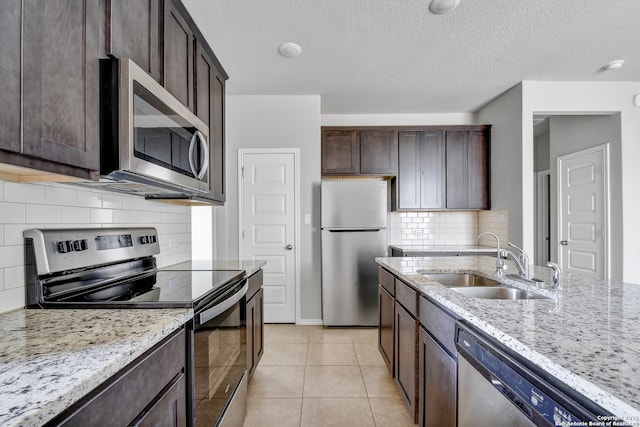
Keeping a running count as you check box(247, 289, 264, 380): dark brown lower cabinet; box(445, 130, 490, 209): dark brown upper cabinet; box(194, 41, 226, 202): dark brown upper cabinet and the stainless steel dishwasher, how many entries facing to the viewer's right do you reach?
2

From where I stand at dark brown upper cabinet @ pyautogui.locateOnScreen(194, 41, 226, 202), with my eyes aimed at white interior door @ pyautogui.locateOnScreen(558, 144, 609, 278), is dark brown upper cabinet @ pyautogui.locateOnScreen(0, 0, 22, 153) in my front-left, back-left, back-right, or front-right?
back-right

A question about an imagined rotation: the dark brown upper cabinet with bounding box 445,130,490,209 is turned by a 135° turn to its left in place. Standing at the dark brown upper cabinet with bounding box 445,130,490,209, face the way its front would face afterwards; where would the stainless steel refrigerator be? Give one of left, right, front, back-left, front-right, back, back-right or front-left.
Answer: back

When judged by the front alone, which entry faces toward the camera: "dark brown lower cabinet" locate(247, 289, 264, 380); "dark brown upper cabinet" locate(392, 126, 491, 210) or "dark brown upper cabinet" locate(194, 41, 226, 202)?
"dark brown upper cabinet" locate(392, 126, 491, 210)

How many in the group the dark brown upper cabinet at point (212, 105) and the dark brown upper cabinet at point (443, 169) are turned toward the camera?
1

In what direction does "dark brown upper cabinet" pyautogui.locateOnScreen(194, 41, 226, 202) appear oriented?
to the viewer's right

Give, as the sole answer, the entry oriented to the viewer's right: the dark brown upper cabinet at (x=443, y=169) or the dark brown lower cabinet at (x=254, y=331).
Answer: the dark brown lower cabinet

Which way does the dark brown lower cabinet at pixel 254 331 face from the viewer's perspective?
to the viewer's right

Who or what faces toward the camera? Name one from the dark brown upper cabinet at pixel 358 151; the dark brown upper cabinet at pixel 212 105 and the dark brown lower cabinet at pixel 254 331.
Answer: the dark brown upper cabinet at pixel 358 151

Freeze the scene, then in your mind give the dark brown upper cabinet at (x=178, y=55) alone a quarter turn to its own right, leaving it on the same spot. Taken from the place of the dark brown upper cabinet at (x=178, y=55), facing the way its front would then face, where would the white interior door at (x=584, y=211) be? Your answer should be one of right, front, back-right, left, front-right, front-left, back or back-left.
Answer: back-left

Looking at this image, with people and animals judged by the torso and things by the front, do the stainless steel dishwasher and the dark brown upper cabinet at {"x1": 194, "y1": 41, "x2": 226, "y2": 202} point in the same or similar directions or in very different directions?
very different directions

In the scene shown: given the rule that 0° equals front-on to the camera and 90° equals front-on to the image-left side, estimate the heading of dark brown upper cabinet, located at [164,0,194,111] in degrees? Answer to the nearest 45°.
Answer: approximately 315°

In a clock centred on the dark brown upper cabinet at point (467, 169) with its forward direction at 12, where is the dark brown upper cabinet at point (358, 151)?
the dark brown upper cabinet at point (358, 151) is roughly at 2 o'clock from the dark brown upper cabinet at point (467, 169).
